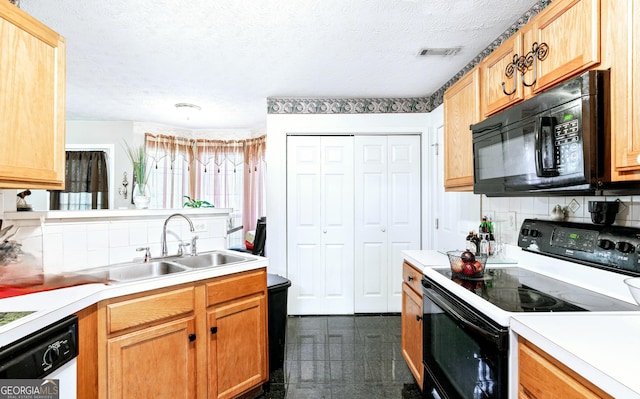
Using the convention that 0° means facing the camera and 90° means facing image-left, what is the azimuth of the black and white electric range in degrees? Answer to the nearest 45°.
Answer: approximately 45°

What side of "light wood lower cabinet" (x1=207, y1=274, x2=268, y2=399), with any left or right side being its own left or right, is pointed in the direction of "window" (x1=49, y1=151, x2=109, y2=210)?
back

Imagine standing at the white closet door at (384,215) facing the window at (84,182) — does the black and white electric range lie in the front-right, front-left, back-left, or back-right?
back-left

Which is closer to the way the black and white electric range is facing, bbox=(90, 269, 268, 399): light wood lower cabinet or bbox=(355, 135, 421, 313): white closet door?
the light wood lower cabinet

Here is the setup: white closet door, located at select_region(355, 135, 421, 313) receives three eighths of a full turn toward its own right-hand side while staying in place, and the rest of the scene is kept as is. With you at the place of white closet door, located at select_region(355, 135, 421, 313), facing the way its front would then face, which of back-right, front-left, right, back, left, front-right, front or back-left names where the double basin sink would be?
left

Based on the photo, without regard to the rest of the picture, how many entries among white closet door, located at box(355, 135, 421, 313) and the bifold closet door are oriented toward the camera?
2

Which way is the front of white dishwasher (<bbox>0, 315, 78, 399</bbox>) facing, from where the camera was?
facing the viewer and to the right of the viewer

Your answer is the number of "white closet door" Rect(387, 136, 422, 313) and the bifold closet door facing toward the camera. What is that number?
2

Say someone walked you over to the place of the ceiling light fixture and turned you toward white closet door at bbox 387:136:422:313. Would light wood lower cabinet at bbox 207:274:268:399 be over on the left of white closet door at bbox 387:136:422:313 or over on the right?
right

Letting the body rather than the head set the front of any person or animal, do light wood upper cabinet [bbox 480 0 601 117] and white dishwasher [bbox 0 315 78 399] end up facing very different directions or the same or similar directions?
very different directions

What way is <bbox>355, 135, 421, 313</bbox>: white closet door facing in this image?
toward the camera

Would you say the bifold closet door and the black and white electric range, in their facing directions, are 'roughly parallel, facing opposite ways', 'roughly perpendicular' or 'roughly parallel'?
roughly perpendicular

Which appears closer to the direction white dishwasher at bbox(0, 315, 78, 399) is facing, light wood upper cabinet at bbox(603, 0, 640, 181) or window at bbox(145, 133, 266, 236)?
the light wood upper cabinet

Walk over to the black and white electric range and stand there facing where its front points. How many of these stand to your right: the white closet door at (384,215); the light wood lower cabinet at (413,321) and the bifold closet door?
3

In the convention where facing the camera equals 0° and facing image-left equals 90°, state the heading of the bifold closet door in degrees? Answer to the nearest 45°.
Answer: approximately 0°
